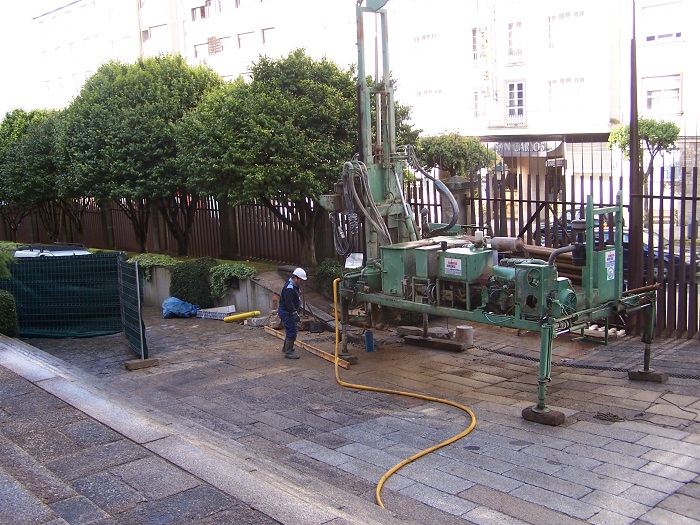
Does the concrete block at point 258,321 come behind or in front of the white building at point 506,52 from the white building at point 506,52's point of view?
in front

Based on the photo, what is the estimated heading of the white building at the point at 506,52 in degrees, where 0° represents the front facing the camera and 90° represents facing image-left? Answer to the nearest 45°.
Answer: approximately 0°

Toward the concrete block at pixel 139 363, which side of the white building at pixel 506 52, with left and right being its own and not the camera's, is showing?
front

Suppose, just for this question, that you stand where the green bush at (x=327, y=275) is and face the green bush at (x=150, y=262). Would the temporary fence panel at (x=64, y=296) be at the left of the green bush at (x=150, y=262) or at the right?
left

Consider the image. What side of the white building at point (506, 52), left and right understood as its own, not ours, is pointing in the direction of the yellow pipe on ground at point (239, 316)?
front

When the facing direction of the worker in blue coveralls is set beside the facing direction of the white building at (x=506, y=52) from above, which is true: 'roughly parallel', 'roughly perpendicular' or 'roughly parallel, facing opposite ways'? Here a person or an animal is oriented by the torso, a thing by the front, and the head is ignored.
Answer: roughly perpendicular

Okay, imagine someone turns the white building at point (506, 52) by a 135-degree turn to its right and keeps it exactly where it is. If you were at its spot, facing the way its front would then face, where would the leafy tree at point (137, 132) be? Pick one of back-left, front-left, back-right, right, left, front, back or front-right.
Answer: left
